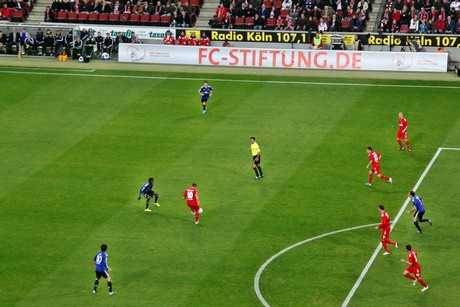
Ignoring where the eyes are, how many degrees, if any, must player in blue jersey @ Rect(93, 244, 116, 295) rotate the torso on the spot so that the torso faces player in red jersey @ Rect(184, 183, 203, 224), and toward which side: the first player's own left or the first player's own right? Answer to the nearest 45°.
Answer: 0° — they already face them

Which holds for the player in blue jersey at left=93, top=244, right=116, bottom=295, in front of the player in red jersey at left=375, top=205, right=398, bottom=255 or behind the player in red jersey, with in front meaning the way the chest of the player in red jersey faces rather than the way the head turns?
in front

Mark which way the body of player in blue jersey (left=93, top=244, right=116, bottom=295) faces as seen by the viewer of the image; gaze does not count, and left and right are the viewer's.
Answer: facing away from the viewer and to the right of the viewer

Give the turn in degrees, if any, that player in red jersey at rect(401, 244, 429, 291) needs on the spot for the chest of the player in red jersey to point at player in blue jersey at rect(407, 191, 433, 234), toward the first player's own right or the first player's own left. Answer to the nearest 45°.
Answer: approximately 90° to the first player's own right

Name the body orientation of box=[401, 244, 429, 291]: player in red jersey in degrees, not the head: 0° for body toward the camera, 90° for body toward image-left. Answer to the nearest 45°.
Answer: approximately 90°

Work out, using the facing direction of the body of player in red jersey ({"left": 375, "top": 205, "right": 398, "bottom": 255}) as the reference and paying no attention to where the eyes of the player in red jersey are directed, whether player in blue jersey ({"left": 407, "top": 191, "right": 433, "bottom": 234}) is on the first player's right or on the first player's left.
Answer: on the first player's right

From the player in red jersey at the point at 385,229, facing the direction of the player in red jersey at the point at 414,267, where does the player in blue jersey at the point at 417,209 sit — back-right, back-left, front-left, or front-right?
back-left

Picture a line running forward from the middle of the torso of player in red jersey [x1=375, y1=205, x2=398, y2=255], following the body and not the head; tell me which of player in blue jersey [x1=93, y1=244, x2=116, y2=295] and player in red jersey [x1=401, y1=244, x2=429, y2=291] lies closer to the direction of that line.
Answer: the player in blue jersey

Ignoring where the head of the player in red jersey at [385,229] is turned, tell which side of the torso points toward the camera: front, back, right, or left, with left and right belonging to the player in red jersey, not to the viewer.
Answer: left
